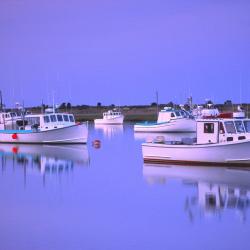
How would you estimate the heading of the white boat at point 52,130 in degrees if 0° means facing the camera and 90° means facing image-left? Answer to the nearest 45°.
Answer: approximately 270°

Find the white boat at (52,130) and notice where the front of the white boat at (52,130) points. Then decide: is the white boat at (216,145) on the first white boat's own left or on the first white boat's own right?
on the first white boat's own right

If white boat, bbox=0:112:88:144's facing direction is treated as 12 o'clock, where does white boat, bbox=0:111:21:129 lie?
white boat, bbox=0:111:21:129 is roughly at 8 o'clock from white boat, bbox=0:112:88:144.
